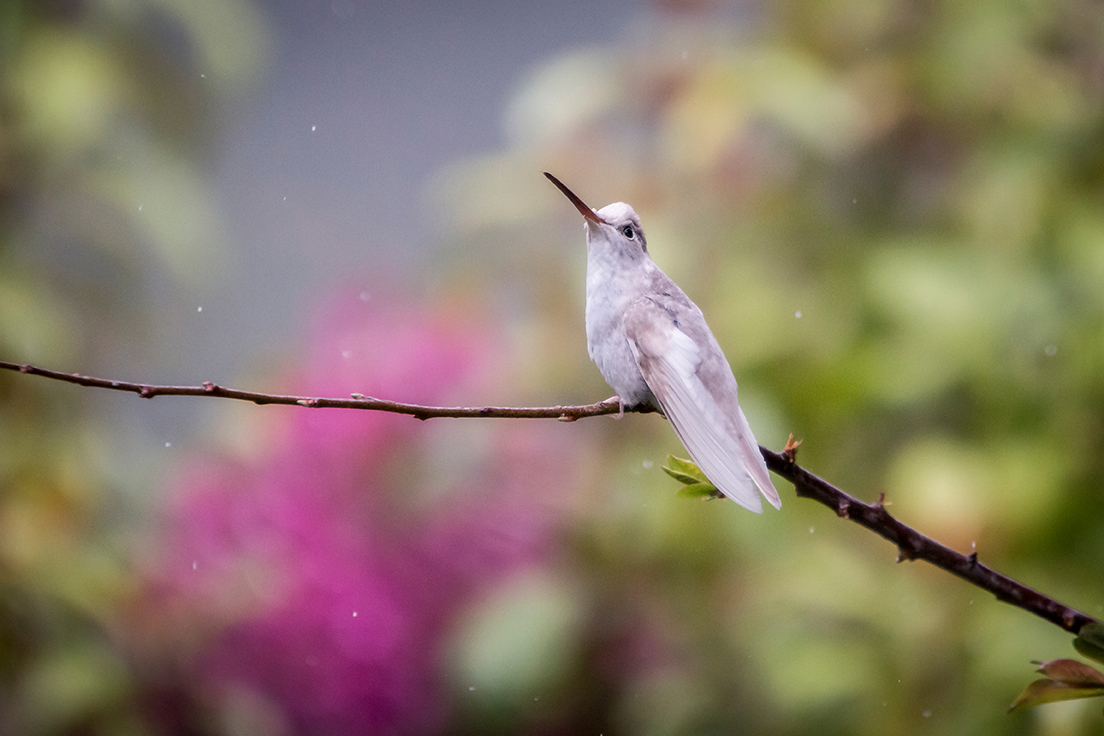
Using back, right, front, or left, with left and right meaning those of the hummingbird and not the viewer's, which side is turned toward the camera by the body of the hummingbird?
left
